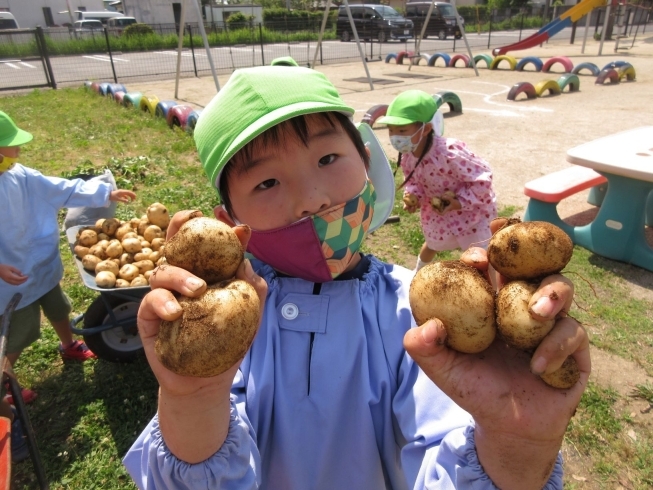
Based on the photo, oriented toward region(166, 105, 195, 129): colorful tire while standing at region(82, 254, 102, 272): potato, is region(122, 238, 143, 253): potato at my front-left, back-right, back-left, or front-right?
front-right

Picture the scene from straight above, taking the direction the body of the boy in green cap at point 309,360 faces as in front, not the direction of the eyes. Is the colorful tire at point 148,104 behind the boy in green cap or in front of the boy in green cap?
behind

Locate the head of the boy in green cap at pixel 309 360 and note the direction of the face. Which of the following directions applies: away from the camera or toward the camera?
toward the camera

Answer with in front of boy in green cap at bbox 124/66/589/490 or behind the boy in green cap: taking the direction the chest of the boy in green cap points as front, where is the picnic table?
behind

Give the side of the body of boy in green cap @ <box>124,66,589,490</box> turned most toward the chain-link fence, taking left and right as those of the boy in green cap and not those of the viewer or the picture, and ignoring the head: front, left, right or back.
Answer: back

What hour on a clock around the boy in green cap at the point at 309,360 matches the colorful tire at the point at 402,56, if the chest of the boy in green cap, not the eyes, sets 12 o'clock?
The colorful tire is roughly at 6 o'clock from the boy in green cap.

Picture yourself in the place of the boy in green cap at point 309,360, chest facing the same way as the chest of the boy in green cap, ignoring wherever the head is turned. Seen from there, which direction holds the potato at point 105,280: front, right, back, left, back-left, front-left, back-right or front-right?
back-right

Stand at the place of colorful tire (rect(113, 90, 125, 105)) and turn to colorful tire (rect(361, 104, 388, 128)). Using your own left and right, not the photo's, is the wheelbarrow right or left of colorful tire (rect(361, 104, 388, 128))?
right

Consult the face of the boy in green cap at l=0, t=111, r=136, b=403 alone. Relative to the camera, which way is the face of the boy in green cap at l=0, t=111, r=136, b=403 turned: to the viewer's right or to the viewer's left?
to the viewer's right

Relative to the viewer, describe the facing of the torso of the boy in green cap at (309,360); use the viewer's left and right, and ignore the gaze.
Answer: facing the viewer

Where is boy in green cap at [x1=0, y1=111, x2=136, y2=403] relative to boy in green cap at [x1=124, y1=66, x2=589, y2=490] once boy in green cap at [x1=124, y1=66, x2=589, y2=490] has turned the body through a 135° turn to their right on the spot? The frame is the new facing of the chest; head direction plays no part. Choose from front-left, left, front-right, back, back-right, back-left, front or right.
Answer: front

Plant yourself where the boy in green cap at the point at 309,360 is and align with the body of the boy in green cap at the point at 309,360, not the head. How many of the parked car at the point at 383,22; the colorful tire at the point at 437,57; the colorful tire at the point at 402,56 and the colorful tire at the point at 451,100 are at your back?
4

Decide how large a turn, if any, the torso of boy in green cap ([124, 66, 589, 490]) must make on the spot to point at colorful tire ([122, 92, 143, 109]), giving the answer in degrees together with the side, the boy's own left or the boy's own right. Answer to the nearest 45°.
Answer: approximately 135° to the boy's own right

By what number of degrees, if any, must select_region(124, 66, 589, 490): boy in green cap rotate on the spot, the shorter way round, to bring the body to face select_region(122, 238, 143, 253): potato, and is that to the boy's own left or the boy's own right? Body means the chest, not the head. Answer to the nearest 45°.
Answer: approximately 135° to the boy's own right

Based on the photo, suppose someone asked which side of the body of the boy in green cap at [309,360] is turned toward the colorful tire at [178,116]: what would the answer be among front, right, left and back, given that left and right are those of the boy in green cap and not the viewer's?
back

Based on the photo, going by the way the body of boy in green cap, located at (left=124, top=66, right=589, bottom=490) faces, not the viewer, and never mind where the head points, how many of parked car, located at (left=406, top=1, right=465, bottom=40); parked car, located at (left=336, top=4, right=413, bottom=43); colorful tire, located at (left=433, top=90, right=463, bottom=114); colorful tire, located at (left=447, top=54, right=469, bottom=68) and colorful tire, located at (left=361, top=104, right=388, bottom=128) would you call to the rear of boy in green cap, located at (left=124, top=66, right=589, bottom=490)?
5

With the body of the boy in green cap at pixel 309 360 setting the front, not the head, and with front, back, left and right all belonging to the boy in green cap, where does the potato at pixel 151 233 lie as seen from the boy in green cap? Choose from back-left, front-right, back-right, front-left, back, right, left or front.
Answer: back-right

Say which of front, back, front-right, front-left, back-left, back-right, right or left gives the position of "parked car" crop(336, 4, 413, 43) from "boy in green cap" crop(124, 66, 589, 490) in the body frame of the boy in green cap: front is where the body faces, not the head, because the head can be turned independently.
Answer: back
